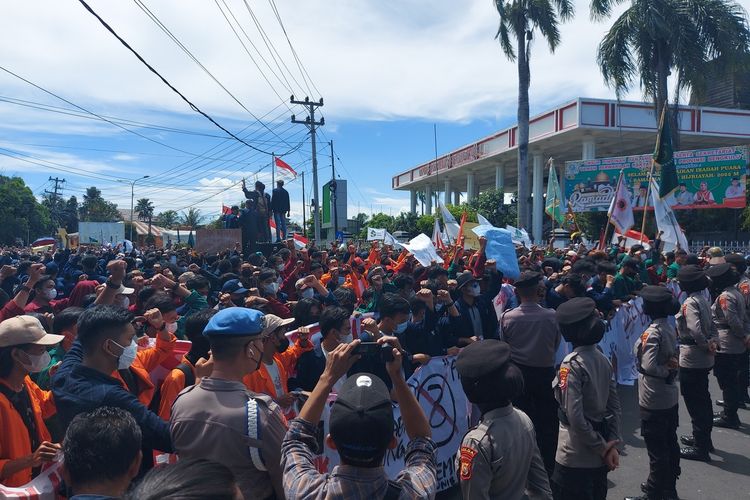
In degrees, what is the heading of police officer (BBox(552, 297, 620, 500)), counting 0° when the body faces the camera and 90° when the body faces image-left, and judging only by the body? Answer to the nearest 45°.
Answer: approximately 135°

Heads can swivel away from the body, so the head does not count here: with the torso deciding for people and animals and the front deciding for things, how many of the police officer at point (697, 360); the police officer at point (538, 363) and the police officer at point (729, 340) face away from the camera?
1

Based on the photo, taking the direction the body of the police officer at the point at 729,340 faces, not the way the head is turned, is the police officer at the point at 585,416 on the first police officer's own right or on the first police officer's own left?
on the first police officer's own left

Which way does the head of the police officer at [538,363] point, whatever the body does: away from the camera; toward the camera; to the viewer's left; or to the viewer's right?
away from the camera

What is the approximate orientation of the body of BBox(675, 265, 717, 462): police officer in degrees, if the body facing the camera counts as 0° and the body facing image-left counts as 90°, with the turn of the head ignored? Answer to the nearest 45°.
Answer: approximately 90°

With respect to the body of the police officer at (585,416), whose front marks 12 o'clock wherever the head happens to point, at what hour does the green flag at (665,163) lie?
The green flag is roughly at 2 o'clock from the police officer.

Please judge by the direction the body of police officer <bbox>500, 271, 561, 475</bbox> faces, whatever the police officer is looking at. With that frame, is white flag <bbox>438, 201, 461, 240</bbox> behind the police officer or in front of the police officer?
in front

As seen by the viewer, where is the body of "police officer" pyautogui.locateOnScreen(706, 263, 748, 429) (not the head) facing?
to the viewer's left

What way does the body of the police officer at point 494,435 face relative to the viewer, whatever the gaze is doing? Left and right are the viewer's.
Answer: facing away from the viewer and to the left of the viewer

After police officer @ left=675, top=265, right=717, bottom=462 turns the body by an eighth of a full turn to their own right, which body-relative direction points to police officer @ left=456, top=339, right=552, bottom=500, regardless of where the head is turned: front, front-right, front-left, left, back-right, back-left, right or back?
back-left

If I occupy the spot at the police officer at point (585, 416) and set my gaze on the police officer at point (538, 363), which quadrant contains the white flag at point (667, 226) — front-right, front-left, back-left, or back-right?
front-right

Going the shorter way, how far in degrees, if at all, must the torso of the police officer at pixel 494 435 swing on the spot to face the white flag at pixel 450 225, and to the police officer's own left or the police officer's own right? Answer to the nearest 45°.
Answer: approximately 45° to the police officer's own right

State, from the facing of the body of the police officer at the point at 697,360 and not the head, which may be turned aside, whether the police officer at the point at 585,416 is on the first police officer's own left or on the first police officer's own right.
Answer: on the first police officer's own left

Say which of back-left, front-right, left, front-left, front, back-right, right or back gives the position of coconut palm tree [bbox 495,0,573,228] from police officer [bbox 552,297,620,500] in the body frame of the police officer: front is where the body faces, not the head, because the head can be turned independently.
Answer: front-right
